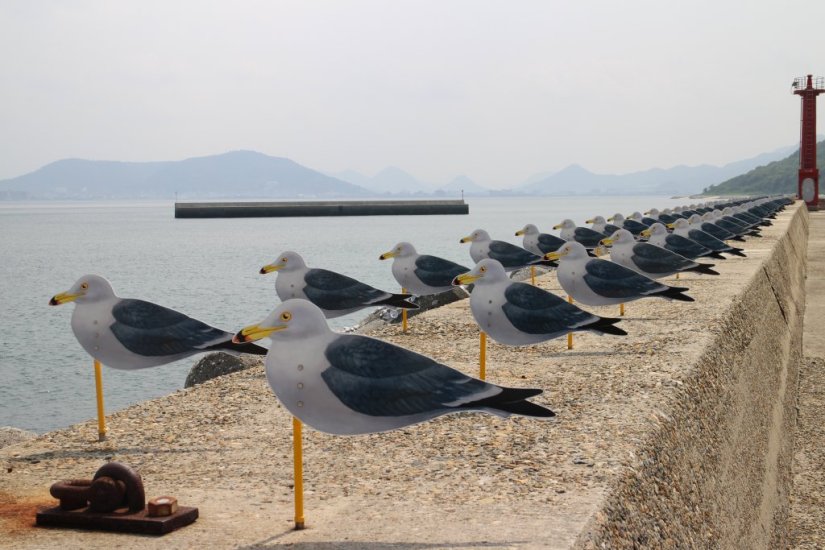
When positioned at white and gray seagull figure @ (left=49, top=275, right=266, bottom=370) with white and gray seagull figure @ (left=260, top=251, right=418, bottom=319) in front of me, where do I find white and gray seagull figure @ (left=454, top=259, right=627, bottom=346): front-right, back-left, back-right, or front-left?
front-right

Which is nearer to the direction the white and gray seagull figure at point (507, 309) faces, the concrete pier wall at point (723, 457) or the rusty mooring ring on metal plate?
the rusty mooring ring on metal plate

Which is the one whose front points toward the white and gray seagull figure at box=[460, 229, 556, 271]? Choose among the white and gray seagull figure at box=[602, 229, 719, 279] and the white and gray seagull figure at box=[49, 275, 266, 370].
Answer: the white and gray seagull figure at box=[602, 229, 719, 279]

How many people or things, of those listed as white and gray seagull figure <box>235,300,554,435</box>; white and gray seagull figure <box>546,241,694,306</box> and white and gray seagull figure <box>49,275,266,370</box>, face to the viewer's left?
3

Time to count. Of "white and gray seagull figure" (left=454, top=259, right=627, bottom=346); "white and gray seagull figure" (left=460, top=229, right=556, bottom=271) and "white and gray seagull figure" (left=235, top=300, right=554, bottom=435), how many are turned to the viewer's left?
3

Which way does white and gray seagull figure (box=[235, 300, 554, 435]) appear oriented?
to the viewer's left

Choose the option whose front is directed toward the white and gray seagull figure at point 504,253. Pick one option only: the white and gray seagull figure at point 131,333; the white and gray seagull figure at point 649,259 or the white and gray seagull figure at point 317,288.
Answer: the white and gray seagull figure at point 649,259

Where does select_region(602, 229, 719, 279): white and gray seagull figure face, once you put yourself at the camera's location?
facing to the left of the viewer

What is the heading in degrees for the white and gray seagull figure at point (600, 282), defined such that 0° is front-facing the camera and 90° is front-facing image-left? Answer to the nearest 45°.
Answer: approximately 90°

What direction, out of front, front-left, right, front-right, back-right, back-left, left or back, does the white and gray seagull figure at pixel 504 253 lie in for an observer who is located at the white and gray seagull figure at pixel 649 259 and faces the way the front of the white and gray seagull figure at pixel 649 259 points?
front

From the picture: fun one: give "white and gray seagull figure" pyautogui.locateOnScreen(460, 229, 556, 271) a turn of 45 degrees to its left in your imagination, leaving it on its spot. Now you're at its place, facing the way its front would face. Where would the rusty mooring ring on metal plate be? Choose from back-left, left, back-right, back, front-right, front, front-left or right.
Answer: front-left

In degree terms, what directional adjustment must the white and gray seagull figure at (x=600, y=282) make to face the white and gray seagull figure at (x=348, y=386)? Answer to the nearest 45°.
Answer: approximately 90° to its left

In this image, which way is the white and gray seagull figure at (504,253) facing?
to the viewer's left

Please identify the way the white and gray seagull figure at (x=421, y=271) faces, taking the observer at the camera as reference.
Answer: facing to the left of the viewer

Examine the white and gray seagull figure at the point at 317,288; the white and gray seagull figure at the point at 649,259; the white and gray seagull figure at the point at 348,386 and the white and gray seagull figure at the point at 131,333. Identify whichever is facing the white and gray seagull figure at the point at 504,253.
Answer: the white and gray seagull figure at the point at 649,259

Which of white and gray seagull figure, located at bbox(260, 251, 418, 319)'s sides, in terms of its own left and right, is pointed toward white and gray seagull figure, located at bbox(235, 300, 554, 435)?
left

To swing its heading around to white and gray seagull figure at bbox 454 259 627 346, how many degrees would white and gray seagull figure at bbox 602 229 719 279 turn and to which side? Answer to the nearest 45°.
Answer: approximately 90° to its left

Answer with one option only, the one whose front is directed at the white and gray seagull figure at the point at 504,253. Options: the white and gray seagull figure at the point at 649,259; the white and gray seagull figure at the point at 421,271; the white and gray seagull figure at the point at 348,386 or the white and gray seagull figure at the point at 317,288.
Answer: the white and gray seagull figure at the point at 649,259

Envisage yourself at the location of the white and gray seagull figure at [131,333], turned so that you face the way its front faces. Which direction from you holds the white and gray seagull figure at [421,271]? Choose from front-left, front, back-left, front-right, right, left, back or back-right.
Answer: back-right
